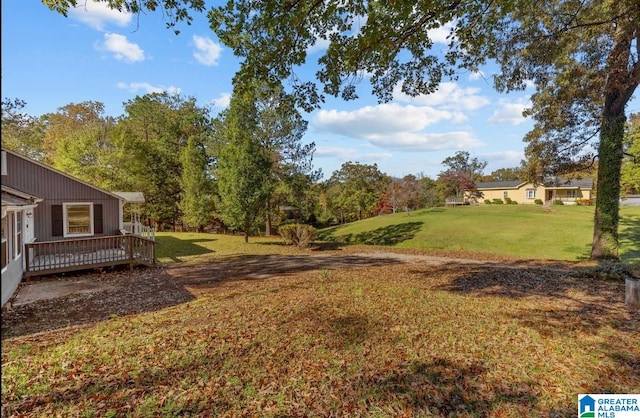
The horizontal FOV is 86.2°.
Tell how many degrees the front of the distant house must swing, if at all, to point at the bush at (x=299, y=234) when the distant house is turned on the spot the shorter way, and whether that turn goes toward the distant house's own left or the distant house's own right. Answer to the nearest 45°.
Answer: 0° — it already faces it

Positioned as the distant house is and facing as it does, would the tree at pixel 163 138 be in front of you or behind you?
in front

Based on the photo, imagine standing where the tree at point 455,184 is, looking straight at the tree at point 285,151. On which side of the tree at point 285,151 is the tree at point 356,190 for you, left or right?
right

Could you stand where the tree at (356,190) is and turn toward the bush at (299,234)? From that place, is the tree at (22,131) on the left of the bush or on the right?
right

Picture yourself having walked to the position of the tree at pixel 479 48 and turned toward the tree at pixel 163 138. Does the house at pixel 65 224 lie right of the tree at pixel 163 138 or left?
left

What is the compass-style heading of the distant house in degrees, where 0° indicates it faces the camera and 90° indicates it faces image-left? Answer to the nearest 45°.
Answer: approximately 0°

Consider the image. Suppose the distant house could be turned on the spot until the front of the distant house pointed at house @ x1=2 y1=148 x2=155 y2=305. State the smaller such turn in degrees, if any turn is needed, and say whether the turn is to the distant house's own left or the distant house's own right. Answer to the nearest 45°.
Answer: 0° — it already faces it

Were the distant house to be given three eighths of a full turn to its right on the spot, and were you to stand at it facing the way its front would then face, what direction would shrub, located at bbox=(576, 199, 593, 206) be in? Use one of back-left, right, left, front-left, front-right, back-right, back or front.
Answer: back

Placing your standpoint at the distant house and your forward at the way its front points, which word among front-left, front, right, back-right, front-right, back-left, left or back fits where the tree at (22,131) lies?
front-right

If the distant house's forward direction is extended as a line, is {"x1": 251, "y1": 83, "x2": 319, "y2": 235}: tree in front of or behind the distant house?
in front

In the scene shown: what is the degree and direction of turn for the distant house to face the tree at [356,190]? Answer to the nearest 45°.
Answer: approximately 45° to its right
